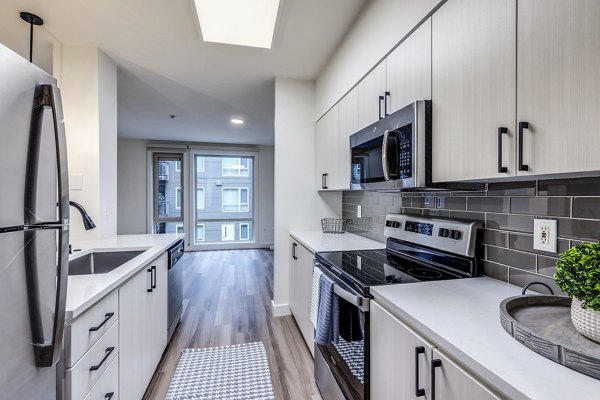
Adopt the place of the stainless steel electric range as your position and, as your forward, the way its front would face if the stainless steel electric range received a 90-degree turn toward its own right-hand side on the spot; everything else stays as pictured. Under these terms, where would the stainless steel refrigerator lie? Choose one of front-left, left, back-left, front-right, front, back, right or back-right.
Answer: left

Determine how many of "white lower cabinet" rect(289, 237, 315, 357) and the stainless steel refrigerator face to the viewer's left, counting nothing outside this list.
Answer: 1

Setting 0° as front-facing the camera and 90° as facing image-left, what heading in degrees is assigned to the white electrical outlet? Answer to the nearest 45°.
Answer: approximately 45°

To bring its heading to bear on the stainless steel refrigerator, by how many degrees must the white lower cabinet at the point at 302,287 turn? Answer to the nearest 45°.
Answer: approximately 45° to its left

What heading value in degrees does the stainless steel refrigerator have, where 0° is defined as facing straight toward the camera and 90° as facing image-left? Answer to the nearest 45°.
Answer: approximately 315°

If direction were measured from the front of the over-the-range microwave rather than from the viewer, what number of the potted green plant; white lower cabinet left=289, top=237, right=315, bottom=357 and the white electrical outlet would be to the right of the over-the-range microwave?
1

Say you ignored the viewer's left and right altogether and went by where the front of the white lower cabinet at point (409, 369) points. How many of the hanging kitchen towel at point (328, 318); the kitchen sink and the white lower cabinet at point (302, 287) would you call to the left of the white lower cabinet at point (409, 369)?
0

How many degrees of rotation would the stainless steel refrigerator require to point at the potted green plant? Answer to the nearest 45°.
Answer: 0° — it already faces it

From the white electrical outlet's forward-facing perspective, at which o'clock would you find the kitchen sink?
The kitchen sink is roughly at 1 o'clock from the white electrical outlet.

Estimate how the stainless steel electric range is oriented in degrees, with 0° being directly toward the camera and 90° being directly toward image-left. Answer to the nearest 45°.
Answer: approximately 45°

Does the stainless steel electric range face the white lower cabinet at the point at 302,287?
no

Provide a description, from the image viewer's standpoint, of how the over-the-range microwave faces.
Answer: facing the viewer and to the left of the viewer

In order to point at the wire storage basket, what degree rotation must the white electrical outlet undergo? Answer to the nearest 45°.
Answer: approximately 90° to its right

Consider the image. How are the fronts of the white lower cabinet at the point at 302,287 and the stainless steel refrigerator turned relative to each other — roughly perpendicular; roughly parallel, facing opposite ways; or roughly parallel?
roughly parallel, facing opposite ways

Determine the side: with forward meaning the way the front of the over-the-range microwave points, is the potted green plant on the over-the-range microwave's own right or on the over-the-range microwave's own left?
on the over-the-range microwave's own left

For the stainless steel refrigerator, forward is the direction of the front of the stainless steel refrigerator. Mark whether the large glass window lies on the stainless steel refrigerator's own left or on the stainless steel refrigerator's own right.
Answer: on the stainless steel refrigerator's own left

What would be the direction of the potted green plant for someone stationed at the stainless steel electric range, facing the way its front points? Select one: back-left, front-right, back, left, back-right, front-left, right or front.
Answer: left
